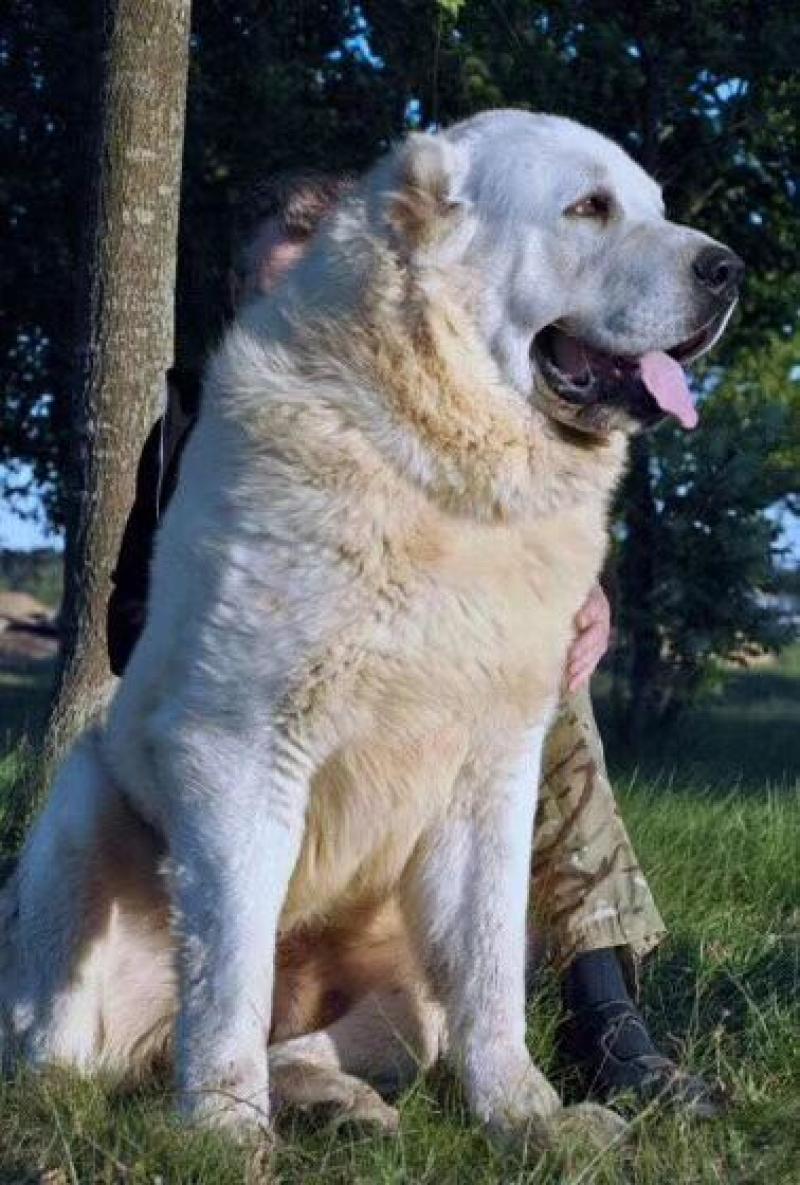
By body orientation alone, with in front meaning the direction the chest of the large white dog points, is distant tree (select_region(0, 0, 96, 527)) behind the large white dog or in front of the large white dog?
behind

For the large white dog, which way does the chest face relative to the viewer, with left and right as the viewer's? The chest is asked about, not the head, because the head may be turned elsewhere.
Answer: facing the viewer and to the right of the viewer

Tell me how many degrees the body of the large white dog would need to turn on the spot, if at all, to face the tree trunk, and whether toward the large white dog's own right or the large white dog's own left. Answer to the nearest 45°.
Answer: approximately 135° to the large white dog's own left
